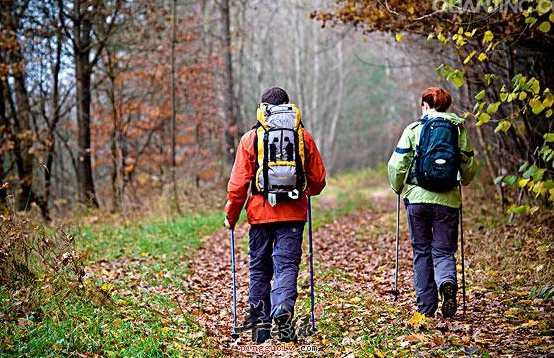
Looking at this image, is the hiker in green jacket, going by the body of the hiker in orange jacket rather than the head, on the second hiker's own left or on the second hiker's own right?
on the second hiker's own right

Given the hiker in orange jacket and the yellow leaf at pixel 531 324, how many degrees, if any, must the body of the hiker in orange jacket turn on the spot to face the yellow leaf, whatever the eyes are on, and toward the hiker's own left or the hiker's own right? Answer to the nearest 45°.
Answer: approximately 90° to the hiker's own right

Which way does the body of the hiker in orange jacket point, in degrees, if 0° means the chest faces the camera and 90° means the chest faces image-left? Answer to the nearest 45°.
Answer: approximately 180°

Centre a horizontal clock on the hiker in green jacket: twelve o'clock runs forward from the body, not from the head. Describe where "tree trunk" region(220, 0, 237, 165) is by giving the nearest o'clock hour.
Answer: The tree trunk is roughly at 11 o'clock from the hiker in green jacket.

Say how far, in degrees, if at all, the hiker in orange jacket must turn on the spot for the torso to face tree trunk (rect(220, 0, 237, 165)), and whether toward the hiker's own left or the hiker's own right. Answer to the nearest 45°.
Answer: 0° — they already face it

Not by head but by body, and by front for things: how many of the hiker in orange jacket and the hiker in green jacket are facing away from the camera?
2

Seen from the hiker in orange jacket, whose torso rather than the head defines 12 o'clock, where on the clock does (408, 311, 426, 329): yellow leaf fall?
The yellow leaf is roughly at 3 o'clock from the hiker in orange jacket.

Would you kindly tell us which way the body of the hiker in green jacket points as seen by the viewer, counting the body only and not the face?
away from the camera
